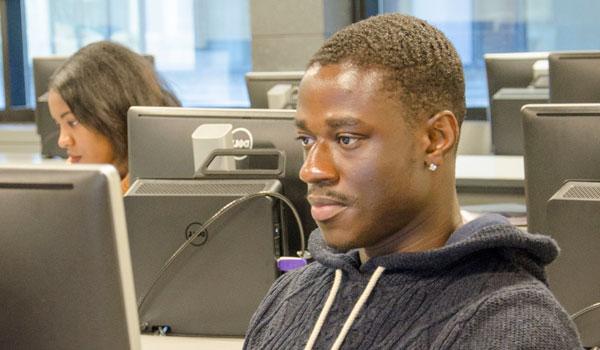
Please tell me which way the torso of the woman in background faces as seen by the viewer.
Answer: to the viewer's left

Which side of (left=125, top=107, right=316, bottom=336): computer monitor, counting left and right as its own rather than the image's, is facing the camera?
back

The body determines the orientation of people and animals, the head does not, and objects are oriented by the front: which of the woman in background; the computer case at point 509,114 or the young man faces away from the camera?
the computer case

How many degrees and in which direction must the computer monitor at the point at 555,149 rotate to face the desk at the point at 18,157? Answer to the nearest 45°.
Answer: approximately 45° to its left

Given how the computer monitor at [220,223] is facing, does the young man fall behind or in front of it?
behind

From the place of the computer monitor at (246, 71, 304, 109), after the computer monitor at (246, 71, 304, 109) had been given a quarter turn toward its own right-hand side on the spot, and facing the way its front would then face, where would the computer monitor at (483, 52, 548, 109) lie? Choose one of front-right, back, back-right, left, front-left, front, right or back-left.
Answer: front

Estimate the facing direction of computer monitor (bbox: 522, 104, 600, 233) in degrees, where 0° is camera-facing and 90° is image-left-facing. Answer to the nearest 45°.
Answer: approximately 180°

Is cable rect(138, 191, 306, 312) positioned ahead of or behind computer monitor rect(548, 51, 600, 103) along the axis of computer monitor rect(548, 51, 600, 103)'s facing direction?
behind

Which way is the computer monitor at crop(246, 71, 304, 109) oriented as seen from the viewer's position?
away from the camera

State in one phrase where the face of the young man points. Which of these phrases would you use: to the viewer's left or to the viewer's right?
to the viewer's left

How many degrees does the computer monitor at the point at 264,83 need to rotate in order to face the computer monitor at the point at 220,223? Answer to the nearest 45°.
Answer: approximately 180°

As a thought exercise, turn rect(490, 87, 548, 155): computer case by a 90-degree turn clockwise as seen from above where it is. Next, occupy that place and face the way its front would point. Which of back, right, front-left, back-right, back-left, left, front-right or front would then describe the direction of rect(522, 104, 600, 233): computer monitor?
right
